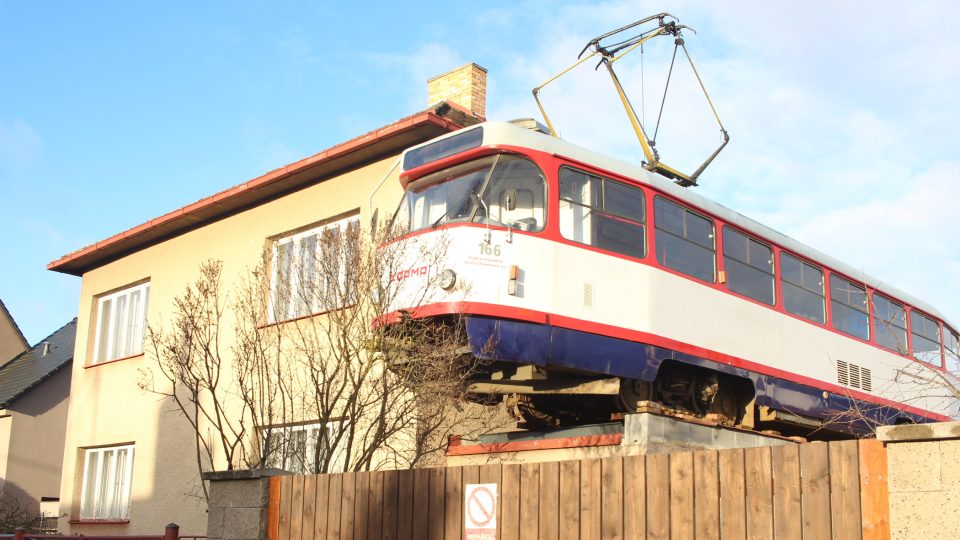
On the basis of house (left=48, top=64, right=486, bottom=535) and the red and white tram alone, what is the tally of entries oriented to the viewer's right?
0

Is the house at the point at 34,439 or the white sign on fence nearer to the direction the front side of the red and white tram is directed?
the white sign on fence

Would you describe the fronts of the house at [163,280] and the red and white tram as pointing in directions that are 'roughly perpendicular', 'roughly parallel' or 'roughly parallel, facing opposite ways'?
roughly parallel

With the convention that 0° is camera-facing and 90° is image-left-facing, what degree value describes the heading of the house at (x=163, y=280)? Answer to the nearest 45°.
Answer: approximately 45°

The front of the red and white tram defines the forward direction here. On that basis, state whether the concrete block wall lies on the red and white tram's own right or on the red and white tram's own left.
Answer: on the red and white tram's own left

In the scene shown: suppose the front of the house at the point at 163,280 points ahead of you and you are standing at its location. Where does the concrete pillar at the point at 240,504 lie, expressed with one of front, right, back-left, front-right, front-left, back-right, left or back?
front-left

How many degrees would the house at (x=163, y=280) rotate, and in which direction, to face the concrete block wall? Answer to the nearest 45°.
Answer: approximately 45° to its left

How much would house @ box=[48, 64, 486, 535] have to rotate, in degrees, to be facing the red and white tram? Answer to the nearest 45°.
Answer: approximately 90° to its left

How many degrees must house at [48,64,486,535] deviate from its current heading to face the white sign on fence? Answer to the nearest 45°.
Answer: approximately 45° to its left

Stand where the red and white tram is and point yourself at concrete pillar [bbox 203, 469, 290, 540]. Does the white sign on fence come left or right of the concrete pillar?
left

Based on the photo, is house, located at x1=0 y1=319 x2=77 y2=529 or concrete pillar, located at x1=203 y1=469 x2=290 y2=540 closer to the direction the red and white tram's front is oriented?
the concrete pillar

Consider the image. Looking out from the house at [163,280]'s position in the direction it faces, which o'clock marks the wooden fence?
The wooden fence is roughly at 10 o'clock from the house.

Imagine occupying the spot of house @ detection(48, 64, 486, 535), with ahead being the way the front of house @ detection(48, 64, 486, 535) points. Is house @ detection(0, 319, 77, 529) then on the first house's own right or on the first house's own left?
on the first house's own right
